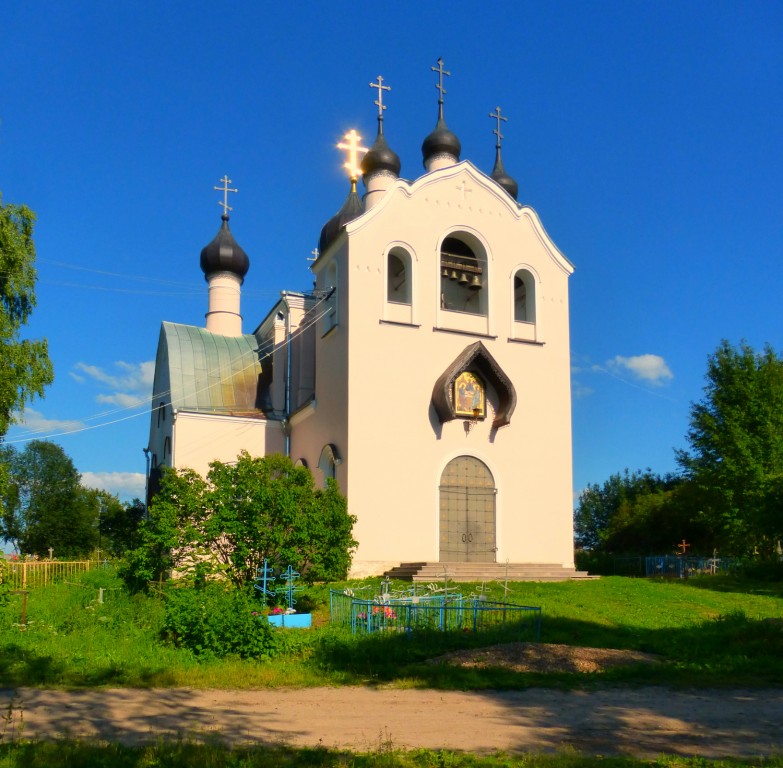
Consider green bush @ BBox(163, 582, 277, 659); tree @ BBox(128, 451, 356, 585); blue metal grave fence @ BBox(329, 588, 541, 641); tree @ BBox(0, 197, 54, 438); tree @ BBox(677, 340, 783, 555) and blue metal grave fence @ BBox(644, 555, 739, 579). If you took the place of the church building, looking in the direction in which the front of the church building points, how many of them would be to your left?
2

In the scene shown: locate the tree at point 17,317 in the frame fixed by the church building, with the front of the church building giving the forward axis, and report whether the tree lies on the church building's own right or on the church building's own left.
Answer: on the church building's own right

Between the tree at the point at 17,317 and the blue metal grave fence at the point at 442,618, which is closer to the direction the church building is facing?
the blue metal grave fence

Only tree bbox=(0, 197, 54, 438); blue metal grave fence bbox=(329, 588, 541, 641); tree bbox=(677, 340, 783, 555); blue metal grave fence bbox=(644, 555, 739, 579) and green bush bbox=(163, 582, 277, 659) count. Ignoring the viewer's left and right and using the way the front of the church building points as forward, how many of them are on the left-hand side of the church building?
2

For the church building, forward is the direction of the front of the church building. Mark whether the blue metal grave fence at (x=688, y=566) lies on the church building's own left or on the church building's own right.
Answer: on the church building's own left

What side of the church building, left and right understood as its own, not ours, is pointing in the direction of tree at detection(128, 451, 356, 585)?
right

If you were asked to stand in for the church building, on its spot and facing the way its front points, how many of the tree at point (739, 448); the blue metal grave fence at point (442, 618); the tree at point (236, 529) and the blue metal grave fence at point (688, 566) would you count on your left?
2

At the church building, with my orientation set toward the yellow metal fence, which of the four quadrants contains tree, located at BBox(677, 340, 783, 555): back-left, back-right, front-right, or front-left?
back-right

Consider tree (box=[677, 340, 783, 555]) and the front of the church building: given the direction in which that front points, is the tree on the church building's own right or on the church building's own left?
on the church building's own left

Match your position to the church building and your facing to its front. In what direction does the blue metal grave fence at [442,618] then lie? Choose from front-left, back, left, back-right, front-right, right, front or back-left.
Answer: front-right

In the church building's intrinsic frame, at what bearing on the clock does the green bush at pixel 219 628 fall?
The green bush is roughly at 2 o'clock from the church building.

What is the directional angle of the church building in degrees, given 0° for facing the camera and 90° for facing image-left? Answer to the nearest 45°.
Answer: approximately 315°
